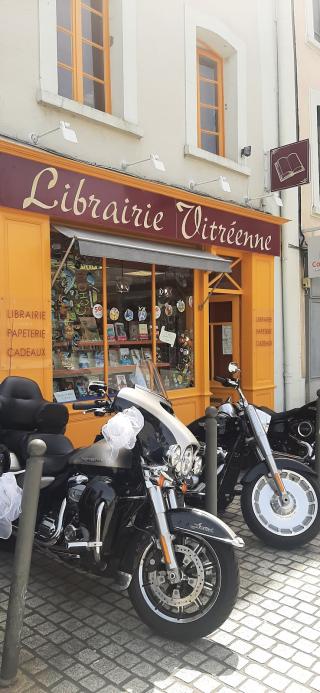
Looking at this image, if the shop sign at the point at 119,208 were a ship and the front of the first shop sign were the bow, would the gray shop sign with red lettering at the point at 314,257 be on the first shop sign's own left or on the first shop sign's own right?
on the first shop sign's own left

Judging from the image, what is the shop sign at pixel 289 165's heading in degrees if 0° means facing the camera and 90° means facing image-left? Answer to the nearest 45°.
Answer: approximately 45°

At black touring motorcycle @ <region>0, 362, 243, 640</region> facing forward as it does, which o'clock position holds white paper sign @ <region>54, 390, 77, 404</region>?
The white paper sign is roughly at 7 o'clock from the black touring motorcycle.

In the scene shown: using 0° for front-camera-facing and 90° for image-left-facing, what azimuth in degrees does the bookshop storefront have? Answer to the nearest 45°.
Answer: approximately 315°

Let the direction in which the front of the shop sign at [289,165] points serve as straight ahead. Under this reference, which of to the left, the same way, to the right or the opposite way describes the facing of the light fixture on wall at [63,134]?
to the left

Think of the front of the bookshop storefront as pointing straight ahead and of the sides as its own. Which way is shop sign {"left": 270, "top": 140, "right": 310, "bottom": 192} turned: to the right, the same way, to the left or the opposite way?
to the right

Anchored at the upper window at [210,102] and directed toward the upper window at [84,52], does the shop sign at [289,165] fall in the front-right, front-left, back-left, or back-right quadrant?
back-left

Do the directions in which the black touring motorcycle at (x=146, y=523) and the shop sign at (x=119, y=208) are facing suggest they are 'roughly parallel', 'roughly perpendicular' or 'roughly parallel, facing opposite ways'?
roughly parallel

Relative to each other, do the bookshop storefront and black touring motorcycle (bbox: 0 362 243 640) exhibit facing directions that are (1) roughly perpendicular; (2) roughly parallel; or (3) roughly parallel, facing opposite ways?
roughly parallel

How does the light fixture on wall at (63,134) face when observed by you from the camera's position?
facing the viewer and to the right of the viewer

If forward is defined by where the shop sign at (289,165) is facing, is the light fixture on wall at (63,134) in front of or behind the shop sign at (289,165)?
in front

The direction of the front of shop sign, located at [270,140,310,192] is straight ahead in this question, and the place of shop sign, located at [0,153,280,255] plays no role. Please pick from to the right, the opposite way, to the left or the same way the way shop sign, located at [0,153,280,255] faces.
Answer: to the left
